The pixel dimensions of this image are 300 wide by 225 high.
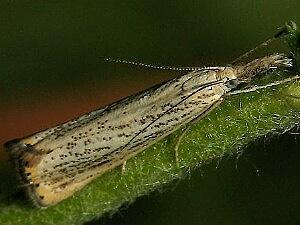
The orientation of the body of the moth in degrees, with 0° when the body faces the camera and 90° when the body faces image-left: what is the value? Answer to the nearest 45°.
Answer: approximately 270°
